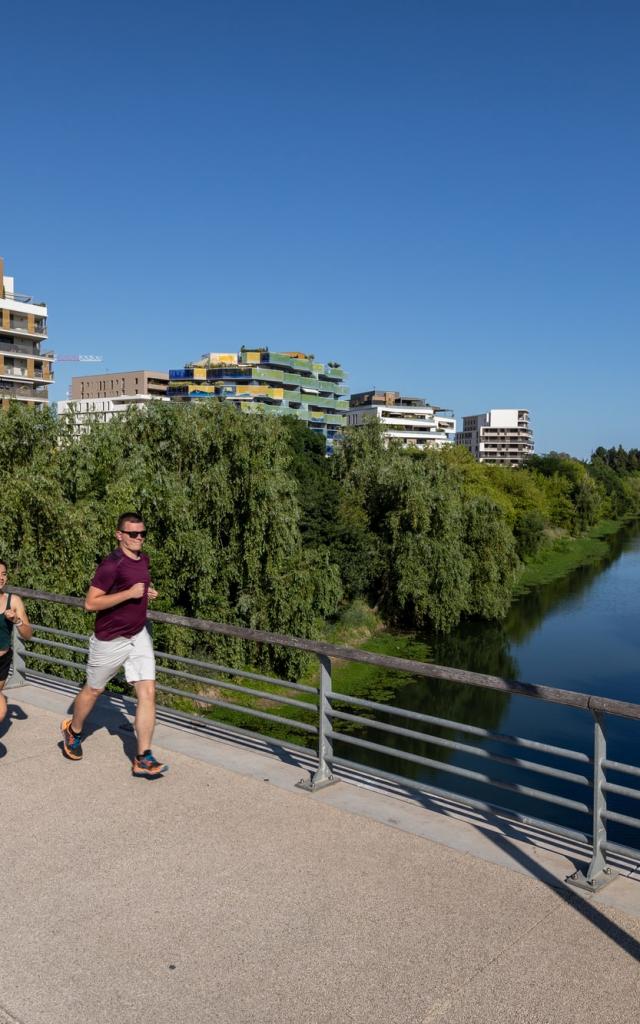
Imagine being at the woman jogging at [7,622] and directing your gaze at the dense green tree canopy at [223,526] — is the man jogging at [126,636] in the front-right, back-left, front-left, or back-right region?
back-right

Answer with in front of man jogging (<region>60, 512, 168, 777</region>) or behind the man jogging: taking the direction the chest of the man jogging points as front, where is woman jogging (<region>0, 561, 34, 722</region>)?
behind

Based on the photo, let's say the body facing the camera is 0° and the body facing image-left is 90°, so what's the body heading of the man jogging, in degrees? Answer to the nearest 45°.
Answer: approximately 315°

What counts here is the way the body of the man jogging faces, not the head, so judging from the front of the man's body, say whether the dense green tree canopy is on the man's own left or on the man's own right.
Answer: on the man's own left
